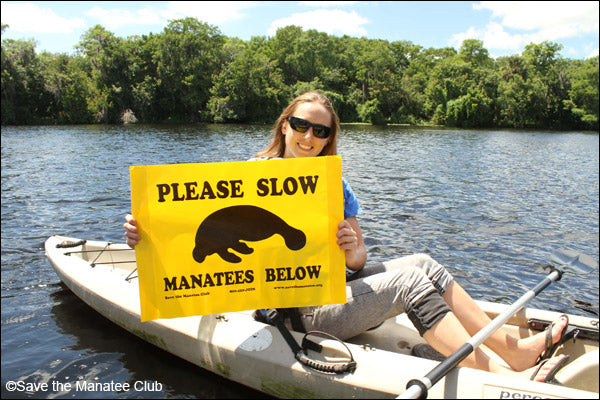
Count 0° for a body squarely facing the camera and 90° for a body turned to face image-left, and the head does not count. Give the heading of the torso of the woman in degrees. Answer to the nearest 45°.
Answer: approximately 315°
